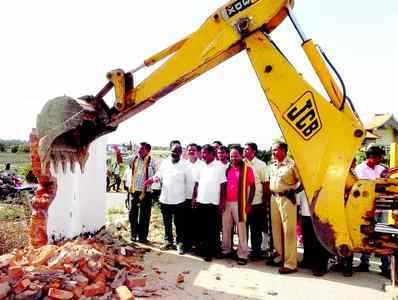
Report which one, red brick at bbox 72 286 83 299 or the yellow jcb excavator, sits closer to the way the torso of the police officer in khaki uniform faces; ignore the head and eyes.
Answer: the red brick

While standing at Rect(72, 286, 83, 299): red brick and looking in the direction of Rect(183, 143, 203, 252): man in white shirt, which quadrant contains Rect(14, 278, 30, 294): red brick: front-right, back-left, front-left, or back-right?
back-left

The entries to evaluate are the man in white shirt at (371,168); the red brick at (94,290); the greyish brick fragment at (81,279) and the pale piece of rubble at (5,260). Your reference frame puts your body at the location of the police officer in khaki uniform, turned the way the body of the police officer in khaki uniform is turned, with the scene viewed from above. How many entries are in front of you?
3

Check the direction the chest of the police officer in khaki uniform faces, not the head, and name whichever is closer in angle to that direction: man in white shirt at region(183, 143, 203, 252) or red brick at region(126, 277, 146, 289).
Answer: the red brick

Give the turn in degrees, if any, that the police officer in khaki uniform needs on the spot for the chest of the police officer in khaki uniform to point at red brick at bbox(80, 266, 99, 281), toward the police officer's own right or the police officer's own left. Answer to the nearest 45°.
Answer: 0° — they already face it

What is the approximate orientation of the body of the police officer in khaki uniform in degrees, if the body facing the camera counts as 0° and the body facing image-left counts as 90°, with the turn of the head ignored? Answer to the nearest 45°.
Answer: approximately 45°

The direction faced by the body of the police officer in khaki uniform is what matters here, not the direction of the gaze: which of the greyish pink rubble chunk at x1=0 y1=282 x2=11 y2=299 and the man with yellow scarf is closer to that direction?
the greyish pink rubble chunk

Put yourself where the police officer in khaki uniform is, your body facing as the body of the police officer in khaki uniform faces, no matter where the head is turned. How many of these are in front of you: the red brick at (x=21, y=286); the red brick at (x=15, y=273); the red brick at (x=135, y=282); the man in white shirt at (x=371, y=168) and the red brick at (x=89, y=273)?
4

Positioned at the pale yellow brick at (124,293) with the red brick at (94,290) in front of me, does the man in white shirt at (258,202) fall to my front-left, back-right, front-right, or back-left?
back-right

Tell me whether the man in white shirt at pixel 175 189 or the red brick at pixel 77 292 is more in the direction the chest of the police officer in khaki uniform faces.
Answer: the red brick

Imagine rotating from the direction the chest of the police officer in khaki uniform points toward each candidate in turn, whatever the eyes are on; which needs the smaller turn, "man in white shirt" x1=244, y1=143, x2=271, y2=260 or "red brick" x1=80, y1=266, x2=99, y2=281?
the red brick

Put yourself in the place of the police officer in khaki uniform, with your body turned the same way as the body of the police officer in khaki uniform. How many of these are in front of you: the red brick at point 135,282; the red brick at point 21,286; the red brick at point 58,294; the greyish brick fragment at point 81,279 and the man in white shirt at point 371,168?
4

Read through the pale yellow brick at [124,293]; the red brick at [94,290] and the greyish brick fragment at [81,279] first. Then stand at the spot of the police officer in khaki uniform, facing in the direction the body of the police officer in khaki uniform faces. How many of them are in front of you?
3
